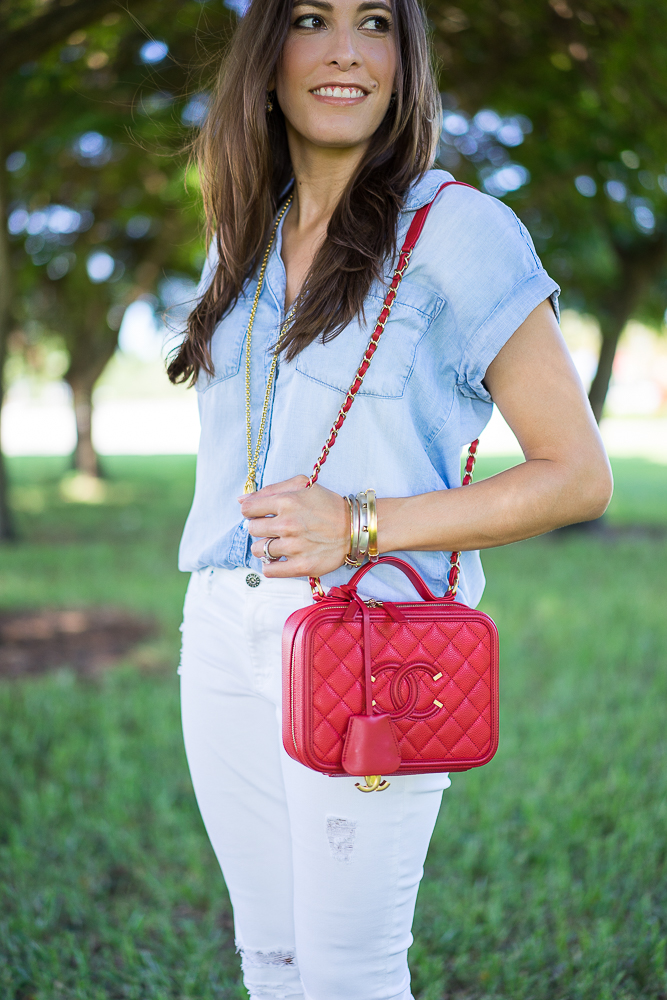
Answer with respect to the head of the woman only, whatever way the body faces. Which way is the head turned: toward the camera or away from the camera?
toward the camera

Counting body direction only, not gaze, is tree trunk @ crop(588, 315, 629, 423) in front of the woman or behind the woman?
behind

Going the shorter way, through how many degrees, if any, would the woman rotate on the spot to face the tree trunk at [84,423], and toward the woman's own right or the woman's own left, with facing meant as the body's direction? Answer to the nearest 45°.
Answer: approximately 135° to the woman's own right

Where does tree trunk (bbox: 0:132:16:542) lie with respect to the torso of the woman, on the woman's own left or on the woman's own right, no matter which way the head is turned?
on the woman's own right

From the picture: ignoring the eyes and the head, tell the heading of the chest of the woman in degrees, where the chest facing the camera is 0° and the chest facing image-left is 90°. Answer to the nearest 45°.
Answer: approximately 45°
